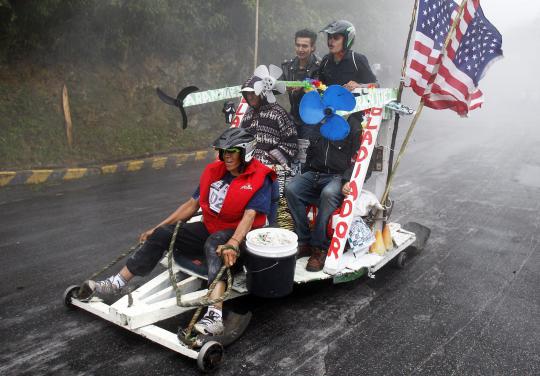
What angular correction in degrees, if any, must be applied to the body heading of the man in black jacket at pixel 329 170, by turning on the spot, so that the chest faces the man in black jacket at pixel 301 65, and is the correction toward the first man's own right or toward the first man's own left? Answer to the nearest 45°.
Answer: approximately 135° to the first man's own right

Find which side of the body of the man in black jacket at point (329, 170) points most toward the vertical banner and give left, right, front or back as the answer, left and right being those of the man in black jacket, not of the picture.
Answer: left

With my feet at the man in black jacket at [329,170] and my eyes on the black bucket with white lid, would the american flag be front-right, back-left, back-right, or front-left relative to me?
back-left

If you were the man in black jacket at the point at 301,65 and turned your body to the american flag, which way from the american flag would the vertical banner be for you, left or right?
right

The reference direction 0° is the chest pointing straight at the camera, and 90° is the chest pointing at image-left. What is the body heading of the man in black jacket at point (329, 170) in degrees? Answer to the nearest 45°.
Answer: approximately 45°

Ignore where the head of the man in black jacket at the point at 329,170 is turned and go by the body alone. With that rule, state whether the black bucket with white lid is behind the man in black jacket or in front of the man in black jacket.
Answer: in front
